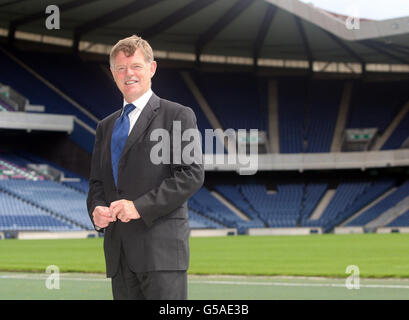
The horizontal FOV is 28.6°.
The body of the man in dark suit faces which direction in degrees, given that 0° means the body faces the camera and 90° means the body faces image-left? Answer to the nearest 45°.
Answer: approximately 45°

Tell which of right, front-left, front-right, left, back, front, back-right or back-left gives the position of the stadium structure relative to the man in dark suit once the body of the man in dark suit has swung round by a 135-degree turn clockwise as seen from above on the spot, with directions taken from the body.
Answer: front
